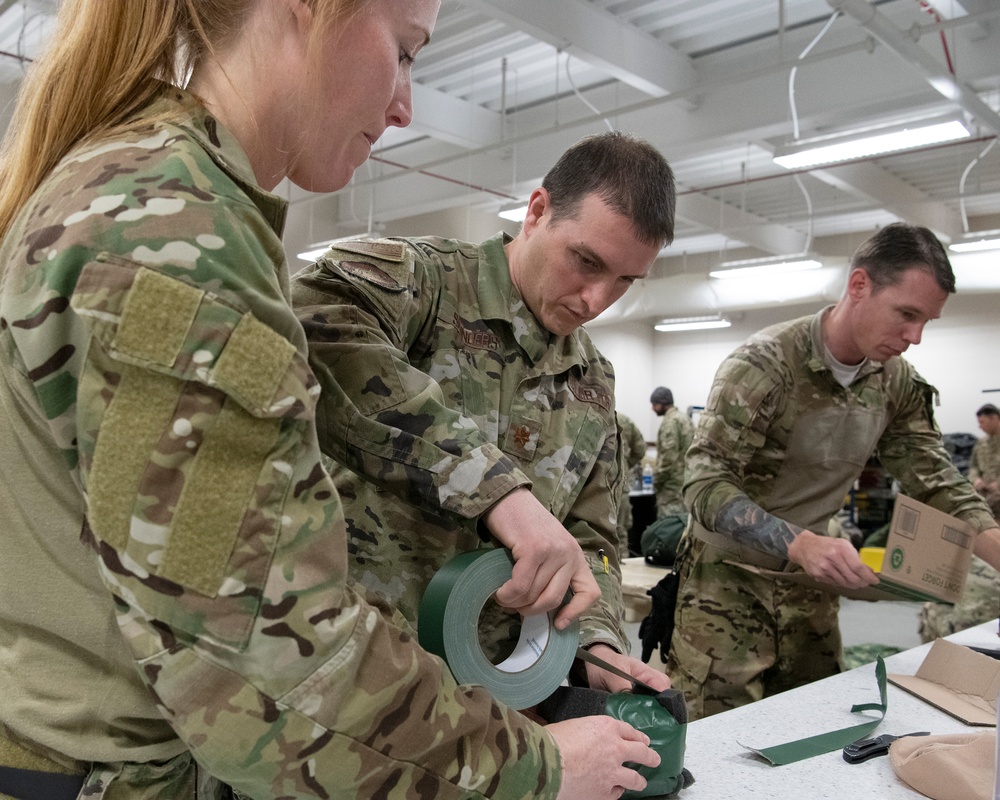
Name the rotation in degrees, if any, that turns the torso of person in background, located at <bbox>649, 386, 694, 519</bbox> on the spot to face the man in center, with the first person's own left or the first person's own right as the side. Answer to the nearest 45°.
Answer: approximately 90° to the first person's own left

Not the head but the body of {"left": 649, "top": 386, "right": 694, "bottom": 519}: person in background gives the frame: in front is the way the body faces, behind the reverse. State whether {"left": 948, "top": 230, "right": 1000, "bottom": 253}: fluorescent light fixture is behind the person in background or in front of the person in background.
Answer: behind

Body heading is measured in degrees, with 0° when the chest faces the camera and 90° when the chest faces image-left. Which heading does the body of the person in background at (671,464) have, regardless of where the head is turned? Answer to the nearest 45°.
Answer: approximately 90°

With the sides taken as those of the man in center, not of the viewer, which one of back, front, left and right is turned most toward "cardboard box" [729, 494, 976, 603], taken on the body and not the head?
left
